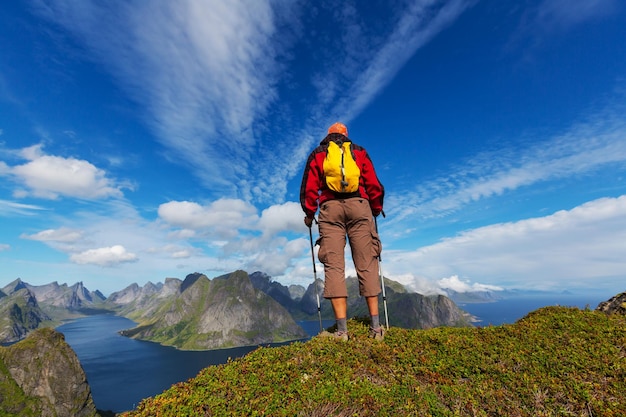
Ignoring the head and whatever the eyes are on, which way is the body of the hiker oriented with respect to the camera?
away from the camera

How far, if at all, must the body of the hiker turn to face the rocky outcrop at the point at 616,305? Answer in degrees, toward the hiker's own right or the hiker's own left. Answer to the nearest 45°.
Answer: approximately 90° to the hiker's own right
